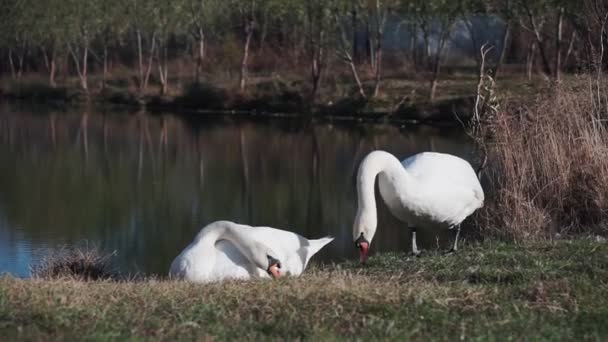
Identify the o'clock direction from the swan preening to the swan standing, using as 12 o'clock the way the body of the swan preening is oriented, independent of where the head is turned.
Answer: The swan standing is roughly at 6 o'clock from the swan preening.

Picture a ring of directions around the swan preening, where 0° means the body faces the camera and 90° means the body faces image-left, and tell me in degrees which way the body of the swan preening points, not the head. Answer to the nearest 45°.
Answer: approximately 90°
